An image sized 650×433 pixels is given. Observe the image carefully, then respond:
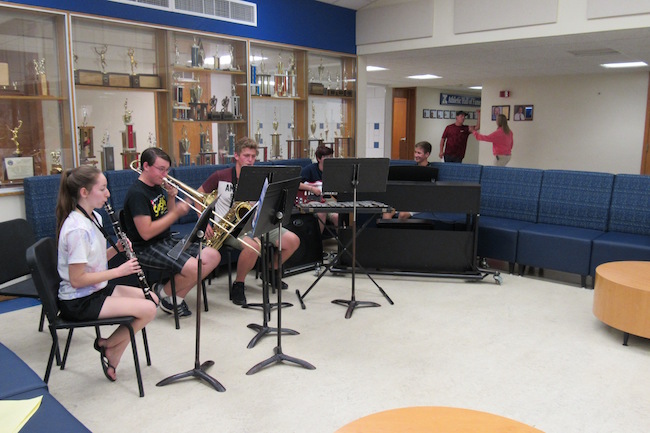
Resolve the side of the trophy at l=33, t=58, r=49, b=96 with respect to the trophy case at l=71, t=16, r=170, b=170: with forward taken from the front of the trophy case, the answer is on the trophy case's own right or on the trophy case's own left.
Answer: on the trophy case's own right

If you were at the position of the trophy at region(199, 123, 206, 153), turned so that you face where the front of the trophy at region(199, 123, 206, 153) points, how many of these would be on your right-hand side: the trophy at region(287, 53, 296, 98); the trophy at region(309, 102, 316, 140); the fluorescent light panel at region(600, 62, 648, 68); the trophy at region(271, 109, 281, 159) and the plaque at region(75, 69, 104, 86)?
1

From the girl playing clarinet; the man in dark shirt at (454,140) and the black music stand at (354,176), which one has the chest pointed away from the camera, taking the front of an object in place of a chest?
the black music stand

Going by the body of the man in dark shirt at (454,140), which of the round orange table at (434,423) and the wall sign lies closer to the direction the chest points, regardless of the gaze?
the round orange table

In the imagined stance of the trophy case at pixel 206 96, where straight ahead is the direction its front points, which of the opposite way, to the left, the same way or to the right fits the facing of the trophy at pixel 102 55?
the same way

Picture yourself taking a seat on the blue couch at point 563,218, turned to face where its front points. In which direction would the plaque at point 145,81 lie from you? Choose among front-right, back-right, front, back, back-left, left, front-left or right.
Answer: front-right

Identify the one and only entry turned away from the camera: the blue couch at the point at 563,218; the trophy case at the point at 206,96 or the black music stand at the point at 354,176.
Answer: the black music stand

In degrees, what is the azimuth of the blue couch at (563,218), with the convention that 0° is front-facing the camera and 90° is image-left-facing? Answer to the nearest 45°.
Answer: approximately 45°

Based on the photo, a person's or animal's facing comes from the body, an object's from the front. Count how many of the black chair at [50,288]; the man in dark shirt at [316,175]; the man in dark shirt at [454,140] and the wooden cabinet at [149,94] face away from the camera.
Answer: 0

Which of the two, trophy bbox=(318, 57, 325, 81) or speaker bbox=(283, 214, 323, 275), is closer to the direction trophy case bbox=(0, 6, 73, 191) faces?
the speaker

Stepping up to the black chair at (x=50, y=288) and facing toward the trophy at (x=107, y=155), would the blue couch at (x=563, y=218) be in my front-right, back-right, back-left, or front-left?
front-right

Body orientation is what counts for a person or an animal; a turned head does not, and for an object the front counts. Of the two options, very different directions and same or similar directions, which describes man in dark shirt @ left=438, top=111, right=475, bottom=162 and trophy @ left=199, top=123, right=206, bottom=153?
same or similar directions

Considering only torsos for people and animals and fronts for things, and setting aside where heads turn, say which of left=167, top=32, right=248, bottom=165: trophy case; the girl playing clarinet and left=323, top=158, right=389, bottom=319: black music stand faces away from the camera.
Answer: the black music stand

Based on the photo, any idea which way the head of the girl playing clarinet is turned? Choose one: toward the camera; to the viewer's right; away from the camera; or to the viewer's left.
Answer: to the viewer's right

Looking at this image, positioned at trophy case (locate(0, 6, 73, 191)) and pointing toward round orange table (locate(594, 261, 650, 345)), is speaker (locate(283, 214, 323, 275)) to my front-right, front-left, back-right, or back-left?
front-left

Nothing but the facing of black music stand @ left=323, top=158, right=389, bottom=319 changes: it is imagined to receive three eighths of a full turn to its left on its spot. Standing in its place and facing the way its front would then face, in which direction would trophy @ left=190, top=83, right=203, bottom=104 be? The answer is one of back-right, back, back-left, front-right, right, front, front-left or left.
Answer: right

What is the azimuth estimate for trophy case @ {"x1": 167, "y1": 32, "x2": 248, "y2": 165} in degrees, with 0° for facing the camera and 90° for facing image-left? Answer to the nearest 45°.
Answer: approximately 315°

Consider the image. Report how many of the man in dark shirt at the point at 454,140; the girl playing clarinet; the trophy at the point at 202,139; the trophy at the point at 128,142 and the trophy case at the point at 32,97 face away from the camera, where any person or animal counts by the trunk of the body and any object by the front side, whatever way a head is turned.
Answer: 0

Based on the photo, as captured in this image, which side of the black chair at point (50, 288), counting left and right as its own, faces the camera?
right

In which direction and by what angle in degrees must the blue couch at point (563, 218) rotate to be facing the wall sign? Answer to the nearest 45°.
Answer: approximately 135° to its right
